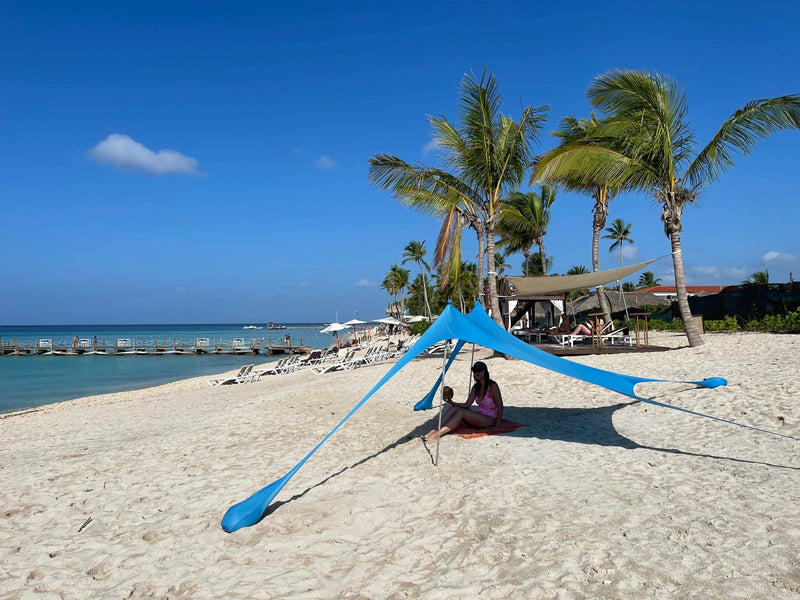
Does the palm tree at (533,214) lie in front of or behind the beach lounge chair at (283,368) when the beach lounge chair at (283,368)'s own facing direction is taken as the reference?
behind

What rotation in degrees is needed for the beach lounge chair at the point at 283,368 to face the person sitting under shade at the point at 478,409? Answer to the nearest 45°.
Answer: approximately 90° to its left

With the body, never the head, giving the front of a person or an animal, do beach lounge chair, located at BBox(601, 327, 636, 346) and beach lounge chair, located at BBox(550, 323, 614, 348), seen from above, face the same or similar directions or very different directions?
same or similar directions

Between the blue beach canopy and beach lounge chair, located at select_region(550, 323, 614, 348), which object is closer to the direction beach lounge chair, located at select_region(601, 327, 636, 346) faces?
the beach lounge chair

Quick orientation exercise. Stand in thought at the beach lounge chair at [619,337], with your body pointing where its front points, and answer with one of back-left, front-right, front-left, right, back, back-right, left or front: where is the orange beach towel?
left

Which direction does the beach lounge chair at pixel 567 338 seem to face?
to the viewer's left

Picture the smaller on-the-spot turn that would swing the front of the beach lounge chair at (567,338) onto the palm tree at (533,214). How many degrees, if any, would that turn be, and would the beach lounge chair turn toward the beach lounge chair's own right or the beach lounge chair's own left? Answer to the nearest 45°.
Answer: approximately 90° to the beach lounge chair's own right

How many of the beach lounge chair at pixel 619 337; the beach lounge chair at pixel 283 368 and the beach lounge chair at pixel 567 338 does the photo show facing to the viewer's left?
3

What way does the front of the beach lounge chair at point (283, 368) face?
to the viewer's left

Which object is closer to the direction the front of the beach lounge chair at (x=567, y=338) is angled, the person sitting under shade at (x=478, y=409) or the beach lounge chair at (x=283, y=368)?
the beach lounge chair

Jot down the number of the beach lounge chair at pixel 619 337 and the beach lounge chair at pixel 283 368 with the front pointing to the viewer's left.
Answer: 2
